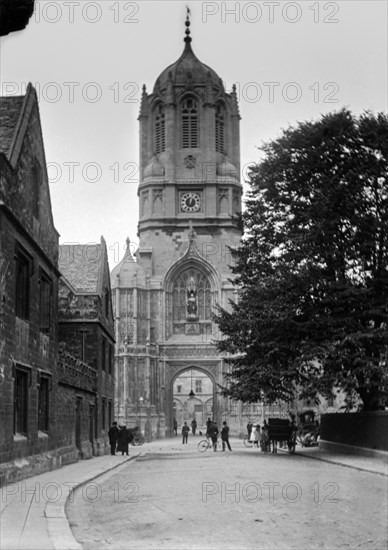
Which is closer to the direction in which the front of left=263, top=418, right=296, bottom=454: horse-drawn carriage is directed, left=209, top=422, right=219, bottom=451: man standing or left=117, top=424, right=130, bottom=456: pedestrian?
the man standing

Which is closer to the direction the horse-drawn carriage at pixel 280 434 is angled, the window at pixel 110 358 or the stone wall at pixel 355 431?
the window

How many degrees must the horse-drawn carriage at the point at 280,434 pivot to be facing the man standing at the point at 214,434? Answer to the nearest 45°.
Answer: approximately 45° to its left
